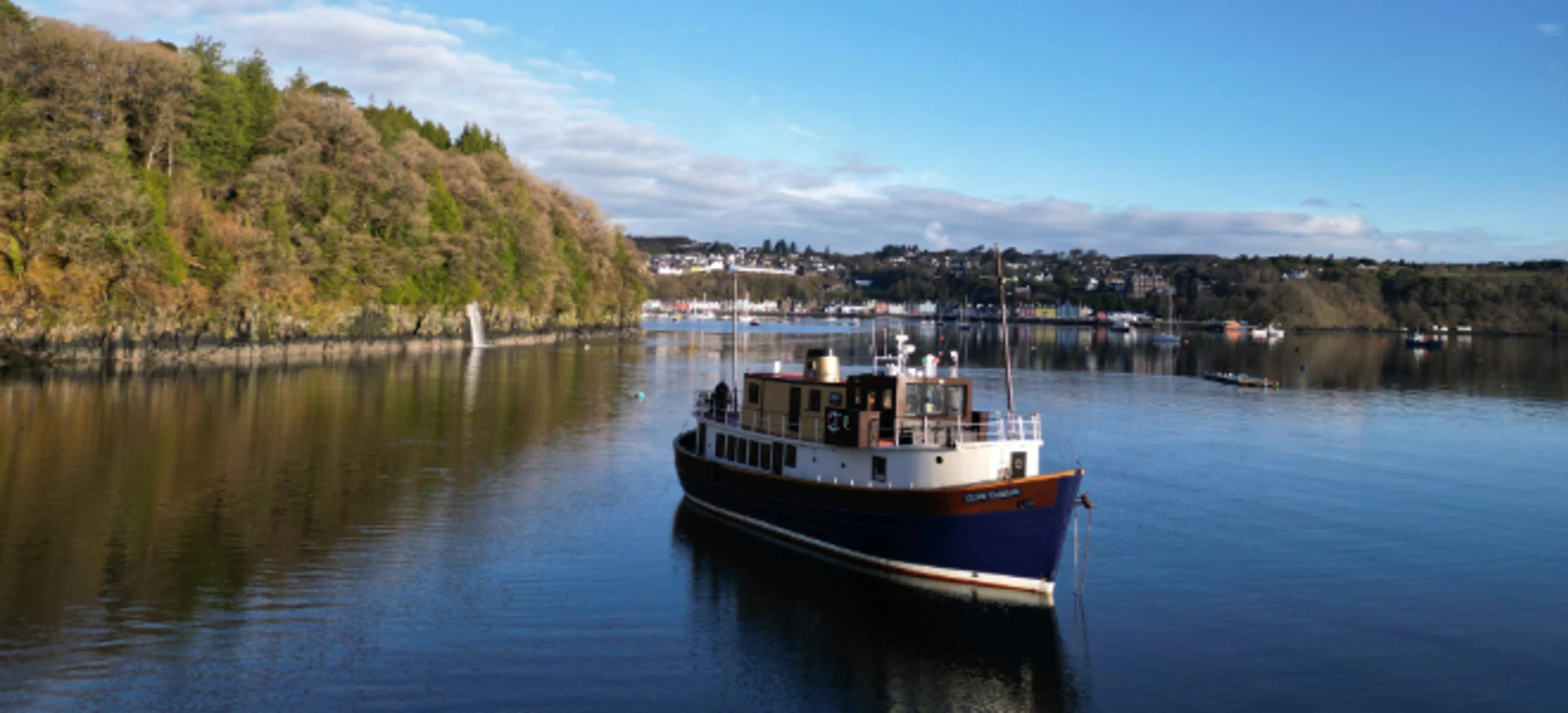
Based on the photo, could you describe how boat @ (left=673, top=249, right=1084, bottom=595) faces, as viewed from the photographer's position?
facing the viewer and to the right of the viewer
